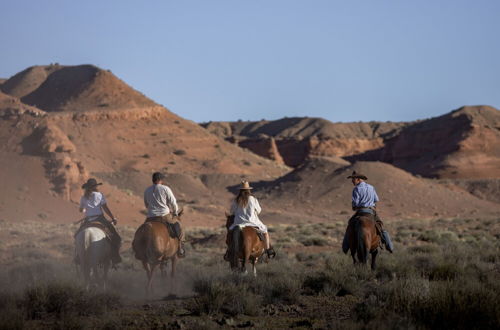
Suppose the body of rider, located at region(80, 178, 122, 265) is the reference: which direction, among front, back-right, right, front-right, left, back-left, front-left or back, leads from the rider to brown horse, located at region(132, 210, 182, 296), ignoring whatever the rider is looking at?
back-right

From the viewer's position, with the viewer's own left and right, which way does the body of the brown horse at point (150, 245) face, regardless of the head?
facing away from the viewer and to the right of the viewer

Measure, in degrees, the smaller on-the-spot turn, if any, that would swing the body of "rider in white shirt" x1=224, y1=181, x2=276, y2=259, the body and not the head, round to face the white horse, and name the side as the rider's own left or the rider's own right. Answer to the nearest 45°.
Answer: approximately 90° to the rider's own left

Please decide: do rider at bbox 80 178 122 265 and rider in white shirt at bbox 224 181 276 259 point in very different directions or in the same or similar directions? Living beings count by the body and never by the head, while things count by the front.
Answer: same or similar directions

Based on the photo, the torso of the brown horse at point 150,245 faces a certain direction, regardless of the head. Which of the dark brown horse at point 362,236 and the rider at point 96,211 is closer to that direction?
the dark brown horse

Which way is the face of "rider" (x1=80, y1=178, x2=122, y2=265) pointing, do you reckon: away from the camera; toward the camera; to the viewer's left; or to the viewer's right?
away from the camera

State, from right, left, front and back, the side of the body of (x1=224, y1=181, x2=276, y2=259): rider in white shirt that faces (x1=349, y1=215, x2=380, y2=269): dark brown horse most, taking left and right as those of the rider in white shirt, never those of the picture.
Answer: right

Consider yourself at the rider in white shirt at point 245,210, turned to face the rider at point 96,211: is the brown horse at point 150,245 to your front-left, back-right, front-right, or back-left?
front-left

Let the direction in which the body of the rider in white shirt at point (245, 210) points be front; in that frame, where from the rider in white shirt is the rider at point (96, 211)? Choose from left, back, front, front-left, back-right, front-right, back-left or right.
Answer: left

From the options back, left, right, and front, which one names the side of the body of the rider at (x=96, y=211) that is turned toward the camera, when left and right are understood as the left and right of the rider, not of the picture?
back

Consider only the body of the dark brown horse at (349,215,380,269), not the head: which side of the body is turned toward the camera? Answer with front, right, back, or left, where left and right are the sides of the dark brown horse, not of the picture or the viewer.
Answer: back

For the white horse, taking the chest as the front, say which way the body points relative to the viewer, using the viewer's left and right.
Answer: facing away from the viewer

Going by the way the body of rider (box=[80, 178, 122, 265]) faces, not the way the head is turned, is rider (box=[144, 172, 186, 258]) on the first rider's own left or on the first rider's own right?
on the first rider's own right

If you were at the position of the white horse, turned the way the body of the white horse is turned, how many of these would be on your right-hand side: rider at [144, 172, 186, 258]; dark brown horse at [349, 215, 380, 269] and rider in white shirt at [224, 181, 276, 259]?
3

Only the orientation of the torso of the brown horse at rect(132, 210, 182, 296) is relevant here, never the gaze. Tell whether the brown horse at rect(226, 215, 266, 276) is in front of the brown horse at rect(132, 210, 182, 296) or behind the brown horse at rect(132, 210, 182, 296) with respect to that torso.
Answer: in front

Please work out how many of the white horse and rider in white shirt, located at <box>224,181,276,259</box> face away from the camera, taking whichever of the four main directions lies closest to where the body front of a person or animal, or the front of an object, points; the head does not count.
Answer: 2

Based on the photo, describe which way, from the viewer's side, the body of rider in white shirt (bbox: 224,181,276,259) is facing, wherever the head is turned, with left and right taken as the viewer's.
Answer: facing away from the viewer

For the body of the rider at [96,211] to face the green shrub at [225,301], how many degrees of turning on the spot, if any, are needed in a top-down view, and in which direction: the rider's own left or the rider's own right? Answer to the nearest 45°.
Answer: approximately 135° to the rider's own right
